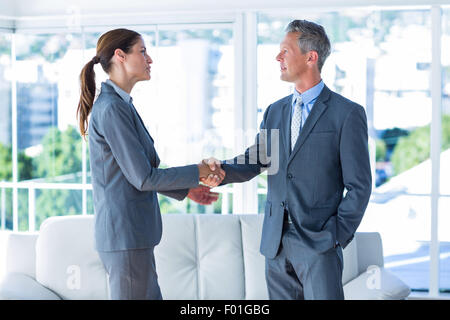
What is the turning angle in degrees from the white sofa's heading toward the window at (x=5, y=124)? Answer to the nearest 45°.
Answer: approximately 135° to its right

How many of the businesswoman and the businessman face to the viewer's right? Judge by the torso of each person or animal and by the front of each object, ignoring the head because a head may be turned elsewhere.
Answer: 1

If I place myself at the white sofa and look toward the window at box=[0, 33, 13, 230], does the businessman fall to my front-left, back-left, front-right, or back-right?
back-left

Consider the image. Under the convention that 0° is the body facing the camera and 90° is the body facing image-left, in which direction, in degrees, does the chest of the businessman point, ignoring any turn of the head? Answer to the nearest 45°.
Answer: approximately 45°

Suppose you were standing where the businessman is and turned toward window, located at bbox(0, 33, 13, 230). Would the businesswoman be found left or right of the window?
left

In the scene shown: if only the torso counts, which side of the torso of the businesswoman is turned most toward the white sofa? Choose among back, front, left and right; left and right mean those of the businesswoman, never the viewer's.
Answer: left

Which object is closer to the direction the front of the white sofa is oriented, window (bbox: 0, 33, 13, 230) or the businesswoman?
the businesswoman

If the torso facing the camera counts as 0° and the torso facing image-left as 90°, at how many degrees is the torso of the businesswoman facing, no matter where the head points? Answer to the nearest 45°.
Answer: approximately 270°

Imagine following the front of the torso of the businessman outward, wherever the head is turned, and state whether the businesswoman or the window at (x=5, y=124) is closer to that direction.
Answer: the businesswoman

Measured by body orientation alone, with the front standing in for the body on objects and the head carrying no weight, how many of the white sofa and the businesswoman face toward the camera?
1
